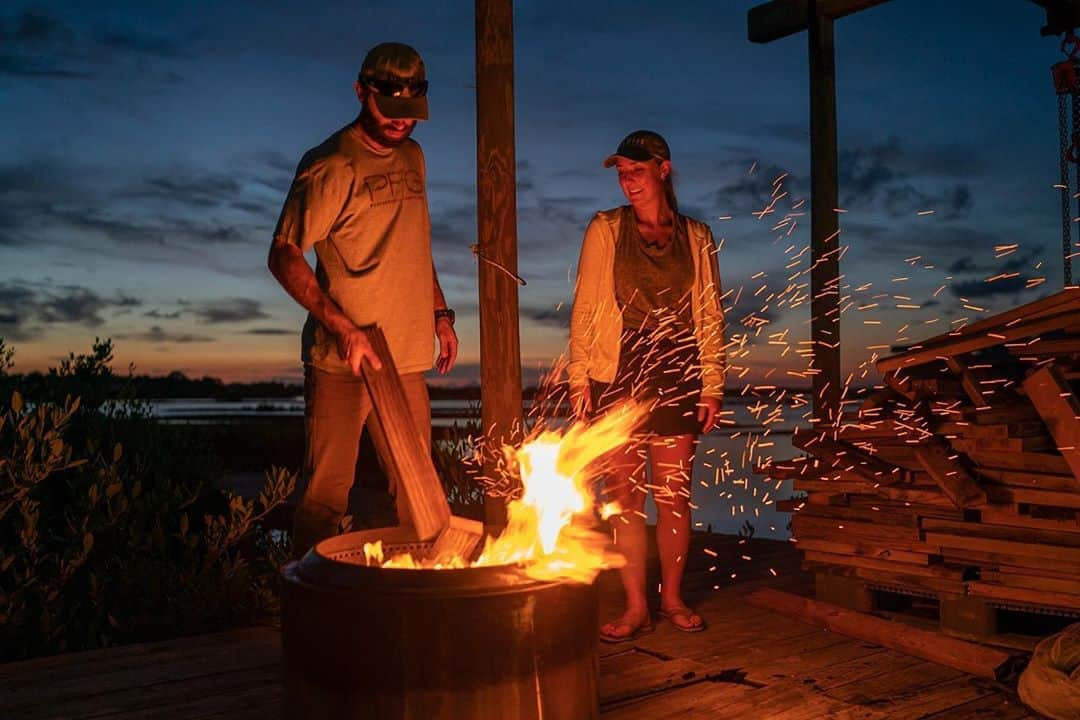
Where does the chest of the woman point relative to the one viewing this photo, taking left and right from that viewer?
facing the viewer

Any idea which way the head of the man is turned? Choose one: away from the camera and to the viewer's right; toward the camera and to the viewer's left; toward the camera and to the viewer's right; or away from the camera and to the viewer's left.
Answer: toward the camera and to the viewer's right

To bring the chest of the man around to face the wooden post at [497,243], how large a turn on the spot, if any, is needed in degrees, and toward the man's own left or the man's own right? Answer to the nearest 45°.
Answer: approximately 45° to the man's own left

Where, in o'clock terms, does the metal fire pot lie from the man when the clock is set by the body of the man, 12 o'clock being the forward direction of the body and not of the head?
The metal fire pot is roughly at 1 o'clock from the man.

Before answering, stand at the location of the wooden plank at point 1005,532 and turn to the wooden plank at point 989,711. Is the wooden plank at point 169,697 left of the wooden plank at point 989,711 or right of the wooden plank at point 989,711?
right

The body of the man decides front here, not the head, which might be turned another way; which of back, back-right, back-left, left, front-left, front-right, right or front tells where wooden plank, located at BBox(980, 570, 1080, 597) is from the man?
front-left

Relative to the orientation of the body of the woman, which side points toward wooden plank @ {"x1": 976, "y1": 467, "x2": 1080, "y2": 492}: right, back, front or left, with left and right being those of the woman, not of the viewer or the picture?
left

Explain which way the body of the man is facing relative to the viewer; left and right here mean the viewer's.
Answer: facing the viewer and to the right of the viewer

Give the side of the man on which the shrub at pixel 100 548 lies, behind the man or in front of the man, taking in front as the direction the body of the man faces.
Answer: behind

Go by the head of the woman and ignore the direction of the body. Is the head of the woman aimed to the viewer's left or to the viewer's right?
to the viewer's left

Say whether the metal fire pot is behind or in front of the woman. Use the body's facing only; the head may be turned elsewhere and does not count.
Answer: in front

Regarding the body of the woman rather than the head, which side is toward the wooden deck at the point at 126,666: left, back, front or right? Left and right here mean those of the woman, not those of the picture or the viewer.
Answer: right

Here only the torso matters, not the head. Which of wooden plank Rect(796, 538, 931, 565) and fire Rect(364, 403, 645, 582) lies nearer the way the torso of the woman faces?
the fire

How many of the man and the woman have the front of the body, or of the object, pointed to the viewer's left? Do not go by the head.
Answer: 0

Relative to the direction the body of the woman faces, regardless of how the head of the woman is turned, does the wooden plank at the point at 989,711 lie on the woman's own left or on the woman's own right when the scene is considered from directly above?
on the woman's own left
